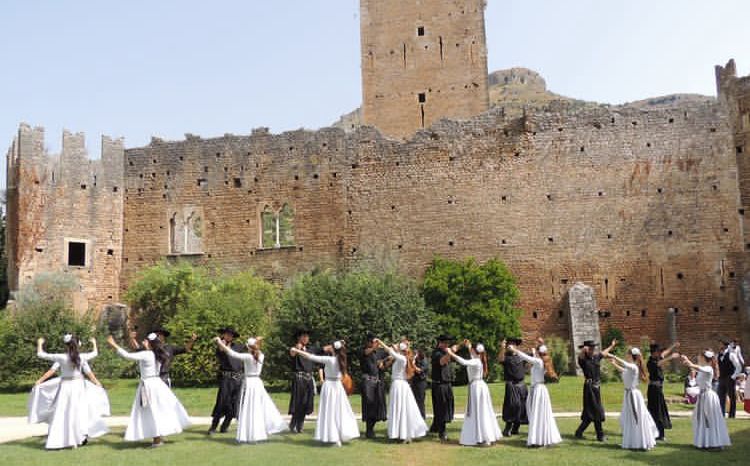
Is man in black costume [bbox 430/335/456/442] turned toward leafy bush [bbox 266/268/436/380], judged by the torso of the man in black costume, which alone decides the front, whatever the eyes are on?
no

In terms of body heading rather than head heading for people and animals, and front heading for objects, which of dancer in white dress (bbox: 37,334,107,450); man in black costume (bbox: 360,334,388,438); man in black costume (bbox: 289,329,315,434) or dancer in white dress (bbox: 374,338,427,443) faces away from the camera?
dancer in white dress (bbox: 37,334,107,450)

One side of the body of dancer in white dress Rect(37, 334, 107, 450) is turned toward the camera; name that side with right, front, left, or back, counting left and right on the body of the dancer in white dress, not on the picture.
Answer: back

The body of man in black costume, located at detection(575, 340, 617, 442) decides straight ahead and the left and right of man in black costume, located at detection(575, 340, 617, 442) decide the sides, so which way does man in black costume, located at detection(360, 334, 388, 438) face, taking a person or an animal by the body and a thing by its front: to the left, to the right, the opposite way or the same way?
the same way

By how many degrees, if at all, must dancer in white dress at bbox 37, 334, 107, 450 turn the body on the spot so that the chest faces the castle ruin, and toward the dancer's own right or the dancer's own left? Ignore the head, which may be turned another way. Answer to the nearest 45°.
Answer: approximately 45° to the dancer's own right

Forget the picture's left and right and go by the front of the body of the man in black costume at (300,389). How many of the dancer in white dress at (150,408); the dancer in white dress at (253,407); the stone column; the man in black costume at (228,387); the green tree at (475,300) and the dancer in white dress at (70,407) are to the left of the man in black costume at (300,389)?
2

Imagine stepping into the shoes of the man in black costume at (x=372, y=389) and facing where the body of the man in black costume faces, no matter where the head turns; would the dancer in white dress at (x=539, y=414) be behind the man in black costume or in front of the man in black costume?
in front

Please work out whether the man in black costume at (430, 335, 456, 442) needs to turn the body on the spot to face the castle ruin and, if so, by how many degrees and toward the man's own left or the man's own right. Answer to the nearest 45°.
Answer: approximately 135° to the man's own left

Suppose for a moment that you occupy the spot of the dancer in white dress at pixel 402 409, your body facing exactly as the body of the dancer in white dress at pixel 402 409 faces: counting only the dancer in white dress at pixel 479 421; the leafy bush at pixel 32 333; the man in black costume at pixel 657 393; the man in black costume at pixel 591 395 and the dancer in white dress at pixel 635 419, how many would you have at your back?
4
